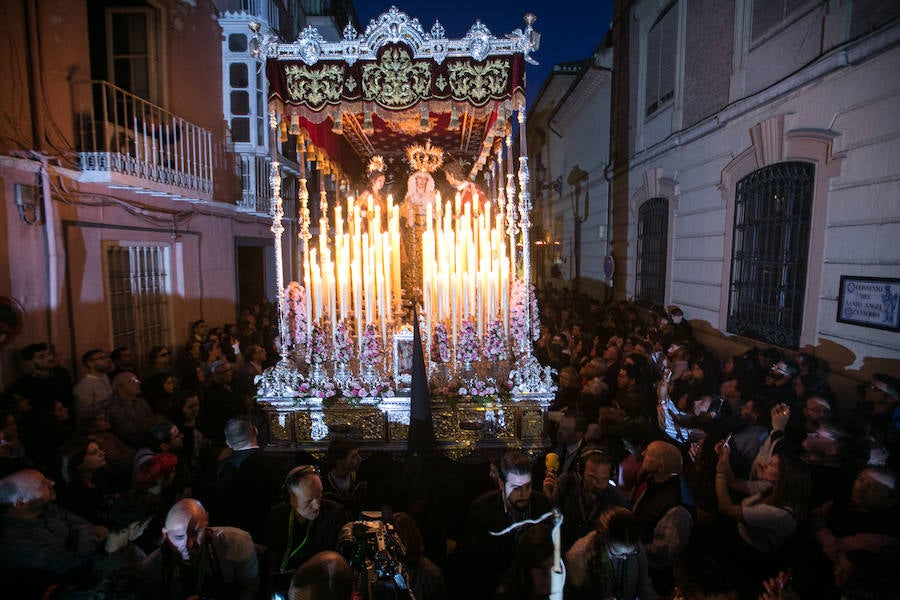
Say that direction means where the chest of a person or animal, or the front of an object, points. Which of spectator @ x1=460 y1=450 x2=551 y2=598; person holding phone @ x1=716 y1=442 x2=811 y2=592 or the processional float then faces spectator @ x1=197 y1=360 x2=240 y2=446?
the person holding phone

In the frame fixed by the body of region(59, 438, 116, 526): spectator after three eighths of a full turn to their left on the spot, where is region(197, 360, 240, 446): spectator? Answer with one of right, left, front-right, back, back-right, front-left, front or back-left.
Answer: right

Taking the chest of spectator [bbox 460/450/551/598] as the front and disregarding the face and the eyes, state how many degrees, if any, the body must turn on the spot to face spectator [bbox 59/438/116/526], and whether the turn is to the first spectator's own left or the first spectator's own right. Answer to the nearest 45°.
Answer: approximately 135° to the first spectator's own right

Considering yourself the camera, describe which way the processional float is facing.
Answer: facing the viewer

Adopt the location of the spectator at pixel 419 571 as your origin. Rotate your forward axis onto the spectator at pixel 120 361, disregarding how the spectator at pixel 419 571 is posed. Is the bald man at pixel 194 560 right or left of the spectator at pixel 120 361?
left

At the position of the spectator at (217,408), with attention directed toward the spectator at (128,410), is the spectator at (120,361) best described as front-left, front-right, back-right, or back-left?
front-right

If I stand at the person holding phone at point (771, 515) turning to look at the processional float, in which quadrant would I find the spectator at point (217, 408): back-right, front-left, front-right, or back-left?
front-left

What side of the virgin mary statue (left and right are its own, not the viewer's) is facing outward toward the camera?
front

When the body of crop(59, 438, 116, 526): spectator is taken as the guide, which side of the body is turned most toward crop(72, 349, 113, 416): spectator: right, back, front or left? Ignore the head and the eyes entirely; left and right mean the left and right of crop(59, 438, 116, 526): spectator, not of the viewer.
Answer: left

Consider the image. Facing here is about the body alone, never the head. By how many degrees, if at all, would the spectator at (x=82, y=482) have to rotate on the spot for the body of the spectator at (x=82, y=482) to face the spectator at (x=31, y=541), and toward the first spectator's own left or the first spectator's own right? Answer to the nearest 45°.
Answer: approximately 90° to the first spectator's own right

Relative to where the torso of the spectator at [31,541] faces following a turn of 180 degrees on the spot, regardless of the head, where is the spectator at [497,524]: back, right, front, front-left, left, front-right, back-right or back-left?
back-left

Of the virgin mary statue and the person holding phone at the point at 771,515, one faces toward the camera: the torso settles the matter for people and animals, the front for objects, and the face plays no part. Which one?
the virgin mary statue

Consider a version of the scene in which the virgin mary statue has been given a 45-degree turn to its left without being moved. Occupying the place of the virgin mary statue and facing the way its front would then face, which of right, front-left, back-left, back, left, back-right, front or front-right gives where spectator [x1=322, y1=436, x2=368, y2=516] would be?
front-right

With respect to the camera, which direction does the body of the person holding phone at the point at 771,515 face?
to the viewer's left

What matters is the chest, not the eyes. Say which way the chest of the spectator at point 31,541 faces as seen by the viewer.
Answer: to the viewer's right

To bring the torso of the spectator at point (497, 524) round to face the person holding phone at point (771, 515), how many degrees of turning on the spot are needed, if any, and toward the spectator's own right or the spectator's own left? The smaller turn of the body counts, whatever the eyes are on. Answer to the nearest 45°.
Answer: approximately 45° to the spectator's own left

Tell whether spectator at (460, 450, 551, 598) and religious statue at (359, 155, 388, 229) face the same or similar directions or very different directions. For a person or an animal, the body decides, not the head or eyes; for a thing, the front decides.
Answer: same or similar directions

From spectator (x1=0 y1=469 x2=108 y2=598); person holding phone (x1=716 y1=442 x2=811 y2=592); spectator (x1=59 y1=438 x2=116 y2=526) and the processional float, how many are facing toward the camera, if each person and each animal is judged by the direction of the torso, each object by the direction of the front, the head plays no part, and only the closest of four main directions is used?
1

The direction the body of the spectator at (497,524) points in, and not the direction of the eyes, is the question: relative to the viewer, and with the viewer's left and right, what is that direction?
facing the viewer and to the right of the viewer

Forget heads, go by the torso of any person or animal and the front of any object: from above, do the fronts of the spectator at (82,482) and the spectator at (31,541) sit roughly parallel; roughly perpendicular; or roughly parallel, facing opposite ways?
roughly parallel

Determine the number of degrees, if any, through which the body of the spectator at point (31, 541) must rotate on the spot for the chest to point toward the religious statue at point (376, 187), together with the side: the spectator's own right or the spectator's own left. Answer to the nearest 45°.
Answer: approximately 45° to the spectator's own left

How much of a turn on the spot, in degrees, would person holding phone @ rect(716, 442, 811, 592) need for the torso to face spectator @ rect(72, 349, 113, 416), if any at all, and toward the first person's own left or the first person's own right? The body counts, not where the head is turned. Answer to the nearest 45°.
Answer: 0° — they already face them
